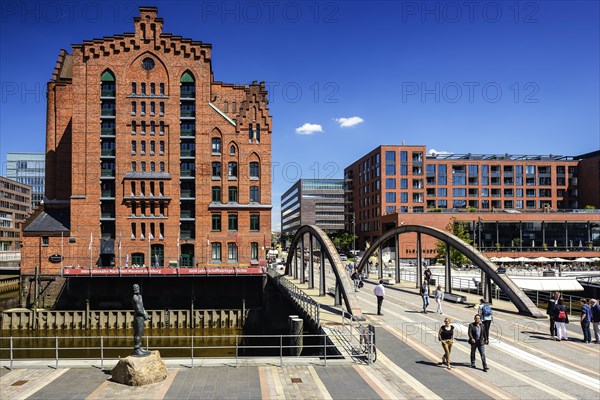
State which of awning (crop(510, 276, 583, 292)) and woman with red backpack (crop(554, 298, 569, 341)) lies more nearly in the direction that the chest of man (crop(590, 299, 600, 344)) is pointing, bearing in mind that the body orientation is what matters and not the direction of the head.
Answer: the woman with red backpack

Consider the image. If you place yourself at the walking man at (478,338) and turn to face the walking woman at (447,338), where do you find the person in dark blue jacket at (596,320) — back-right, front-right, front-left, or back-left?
back-right
